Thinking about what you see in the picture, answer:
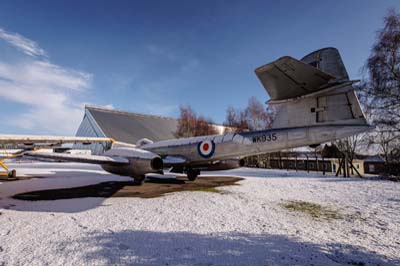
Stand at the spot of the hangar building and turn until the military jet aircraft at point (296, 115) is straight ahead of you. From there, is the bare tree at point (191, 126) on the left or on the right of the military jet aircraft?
left

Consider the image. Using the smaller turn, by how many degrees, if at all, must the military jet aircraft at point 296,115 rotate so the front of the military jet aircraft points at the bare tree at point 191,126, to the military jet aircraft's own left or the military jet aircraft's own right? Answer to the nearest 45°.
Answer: approximately 45° to the military jet aircraft's own right

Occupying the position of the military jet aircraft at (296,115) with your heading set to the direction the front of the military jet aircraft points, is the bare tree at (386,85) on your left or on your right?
on your right

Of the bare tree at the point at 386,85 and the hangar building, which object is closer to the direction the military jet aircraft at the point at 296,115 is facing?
the hangar building

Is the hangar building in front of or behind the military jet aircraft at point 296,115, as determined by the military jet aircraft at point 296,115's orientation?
in front

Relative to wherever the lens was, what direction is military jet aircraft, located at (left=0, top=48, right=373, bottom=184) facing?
facing away from the viewer and to the left of the viewer
